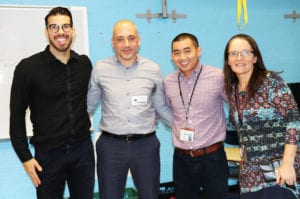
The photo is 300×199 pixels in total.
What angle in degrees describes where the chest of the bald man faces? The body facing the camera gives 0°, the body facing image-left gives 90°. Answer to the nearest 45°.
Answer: approximately 0°

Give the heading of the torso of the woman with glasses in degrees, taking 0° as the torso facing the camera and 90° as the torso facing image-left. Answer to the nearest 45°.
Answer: approximately 45°

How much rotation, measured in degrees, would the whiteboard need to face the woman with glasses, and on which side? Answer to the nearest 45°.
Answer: approximately 45° to its left

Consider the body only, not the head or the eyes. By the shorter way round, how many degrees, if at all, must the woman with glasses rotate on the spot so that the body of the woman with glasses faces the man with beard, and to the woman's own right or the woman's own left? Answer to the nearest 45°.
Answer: approximately 45° to the woman's own right

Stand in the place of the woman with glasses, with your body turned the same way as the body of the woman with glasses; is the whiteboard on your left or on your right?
on your right

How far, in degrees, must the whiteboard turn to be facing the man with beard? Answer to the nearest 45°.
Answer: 0° — it already faces them

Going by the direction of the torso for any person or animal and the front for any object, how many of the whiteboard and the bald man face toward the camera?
2
